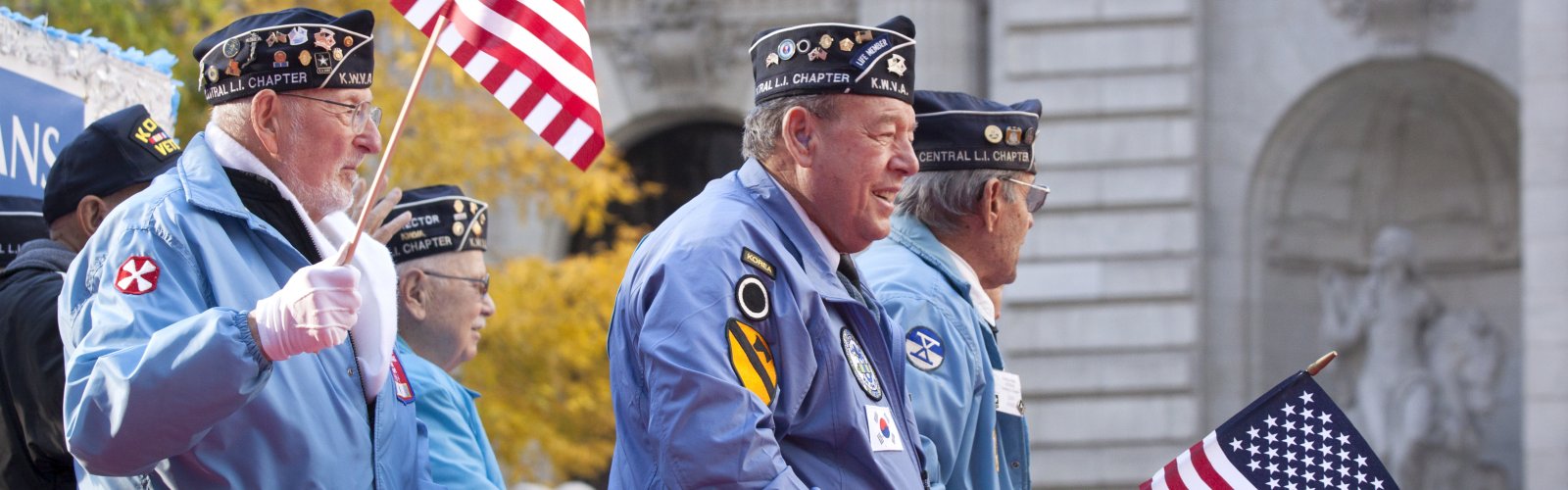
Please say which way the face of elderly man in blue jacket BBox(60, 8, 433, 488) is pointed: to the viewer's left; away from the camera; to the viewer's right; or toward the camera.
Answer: to the viewer's right

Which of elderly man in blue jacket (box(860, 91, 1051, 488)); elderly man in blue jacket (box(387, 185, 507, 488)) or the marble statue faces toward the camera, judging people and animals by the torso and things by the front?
the marble statue

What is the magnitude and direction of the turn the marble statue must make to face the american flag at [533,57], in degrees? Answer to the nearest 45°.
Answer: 0° — it already faces it

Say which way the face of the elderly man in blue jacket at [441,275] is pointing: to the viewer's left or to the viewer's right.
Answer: to the viewer's right

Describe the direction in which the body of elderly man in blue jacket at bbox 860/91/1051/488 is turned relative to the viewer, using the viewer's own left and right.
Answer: facing to the right of the viewer

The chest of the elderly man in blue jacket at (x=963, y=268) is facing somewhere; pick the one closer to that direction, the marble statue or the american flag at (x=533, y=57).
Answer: the marble statue

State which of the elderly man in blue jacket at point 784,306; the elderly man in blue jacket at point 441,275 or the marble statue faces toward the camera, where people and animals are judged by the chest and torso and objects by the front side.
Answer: the marble statue

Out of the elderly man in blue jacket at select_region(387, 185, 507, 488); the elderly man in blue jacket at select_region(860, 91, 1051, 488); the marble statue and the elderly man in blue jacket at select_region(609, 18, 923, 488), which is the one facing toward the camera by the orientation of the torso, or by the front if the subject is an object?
the marble statue

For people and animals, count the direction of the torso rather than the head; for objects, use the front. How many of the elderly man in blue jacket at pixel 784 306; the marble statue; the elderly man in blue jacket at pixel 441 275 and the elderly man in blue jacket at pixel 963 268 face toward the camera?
1

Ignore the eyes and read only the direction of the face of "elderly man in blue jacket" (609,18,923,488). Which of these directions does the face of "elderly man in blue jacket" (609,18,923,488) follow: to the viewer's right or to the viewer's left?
to the viewer's right

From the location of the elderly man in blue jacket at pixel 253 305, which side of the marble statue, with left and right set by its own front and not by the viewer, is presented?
front

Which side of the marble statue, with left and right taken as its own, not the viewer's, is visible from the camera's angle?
front

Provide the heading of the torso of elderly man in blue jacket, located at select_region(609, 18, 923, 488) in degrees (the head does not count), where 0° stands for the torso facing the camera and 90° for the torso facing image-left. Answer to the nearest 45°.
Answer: approximately 270°

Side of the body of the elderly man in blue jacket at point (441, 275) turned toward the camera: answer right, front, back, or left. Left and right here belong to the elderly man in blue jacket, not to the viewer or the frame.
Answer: right
